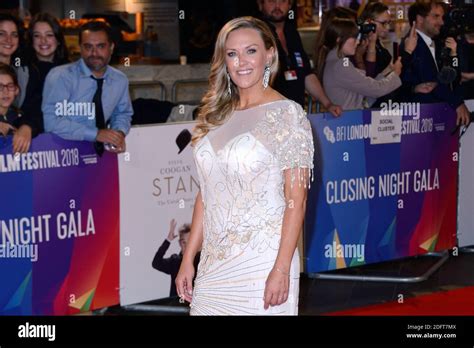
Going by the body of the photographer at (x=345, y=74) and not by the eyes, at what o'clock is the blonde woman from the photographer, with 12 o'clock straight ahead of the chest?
The blonde woman is roughly at 3 o'clock from the photographer.

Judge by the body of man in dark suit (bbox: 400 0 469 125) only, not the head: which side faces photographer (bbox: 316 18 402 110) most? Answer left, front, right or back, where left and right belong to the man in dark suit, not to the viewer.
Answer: right

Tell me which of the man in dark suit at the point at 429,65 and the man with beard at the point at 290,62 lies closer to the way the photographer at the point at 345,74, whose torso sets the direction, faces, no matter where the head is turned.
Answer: the man in dark suit

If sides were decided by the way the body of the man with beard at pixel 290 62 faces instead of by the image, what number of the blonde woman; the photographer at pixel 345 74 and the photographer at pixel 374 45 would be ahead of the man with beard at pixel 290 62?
1

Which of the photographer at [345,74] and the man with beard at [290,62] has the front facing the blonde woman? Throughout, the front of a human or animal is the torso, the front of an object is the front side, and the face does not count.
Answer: the man with beard

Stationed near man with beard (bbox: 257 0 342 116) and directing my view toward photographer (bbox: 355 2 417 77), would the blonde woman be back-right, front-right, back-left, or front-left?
back-right

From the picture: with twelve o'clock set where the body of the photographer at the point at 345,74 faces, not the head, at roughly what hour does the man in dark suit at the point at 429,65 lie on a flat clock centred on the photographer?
The man in dark suit is roughly at 11 o'clock from the photographer.

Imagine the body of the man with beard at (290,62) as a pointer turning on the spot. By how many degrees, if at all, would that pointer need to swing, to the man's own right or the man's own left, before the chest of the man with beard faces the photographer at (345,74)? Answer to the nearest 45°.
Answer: approximately 135° to the man's own left

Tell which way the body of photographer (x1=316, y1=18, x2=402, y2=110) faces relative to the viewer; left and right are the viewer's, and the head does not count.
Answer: facing to the right of the viewer
